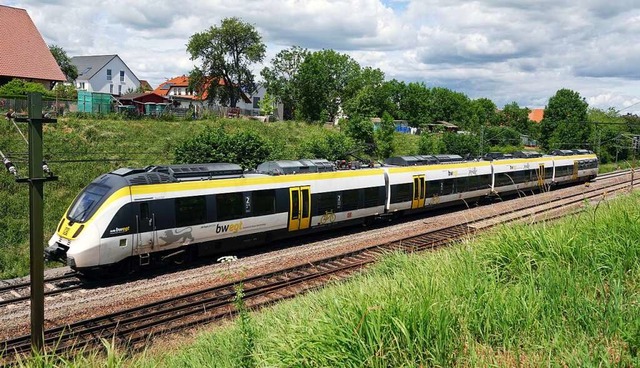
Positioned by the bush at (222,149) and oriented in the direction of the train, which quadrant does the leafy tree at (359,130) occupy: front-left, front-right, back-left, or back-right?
back-left

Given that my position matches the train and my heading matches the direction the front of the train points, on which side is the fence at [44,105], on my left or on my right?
on my right

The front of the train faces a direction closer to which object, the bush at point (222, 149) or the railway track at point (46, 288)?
the railway track

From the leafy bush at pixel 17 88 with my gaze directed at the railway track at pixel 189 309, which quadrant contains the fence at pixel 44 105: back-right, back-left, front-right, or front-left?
front-left

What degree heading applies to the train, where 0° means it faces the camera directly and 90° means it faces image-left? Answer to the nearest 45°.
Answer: approximately 45°

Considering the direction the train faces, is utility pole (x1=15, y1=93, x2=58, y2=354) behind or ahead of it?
ahead

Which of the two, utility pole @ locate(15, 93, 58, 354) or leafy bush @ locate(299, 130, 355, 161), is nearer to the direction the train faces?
the utility pole

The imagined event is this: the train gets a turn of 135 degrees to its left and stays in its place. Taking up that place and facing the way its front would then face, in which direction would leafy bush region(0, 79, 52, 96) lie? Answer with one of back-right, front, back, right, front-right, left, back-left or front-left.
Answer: back-left

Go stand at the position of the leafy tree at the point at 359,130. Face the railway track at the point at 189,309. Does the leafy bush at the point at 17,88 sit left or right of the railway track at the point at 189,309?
right

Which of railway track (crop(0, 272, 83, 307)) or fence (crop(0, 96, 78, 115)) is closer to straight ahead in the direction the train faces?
the railway track

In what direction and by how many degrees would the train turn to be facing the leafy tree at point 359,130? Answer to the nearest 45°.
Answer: approximately 135° to its right

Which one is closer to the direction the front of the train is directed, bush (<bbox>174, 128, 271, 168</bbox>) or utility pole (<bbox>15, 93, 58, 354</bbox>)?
the utility pole

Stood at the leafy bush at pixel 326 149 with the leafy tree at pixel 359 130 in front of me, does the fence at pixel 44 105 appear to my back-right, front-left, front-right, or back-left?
back-left
